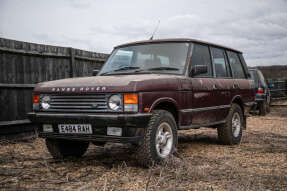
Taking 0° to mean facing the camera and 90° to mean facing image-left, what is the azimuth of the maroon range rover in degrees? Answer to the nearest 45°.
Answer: approximately 45°

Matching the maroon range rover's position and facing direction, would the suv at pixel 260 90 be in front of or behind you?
behind
